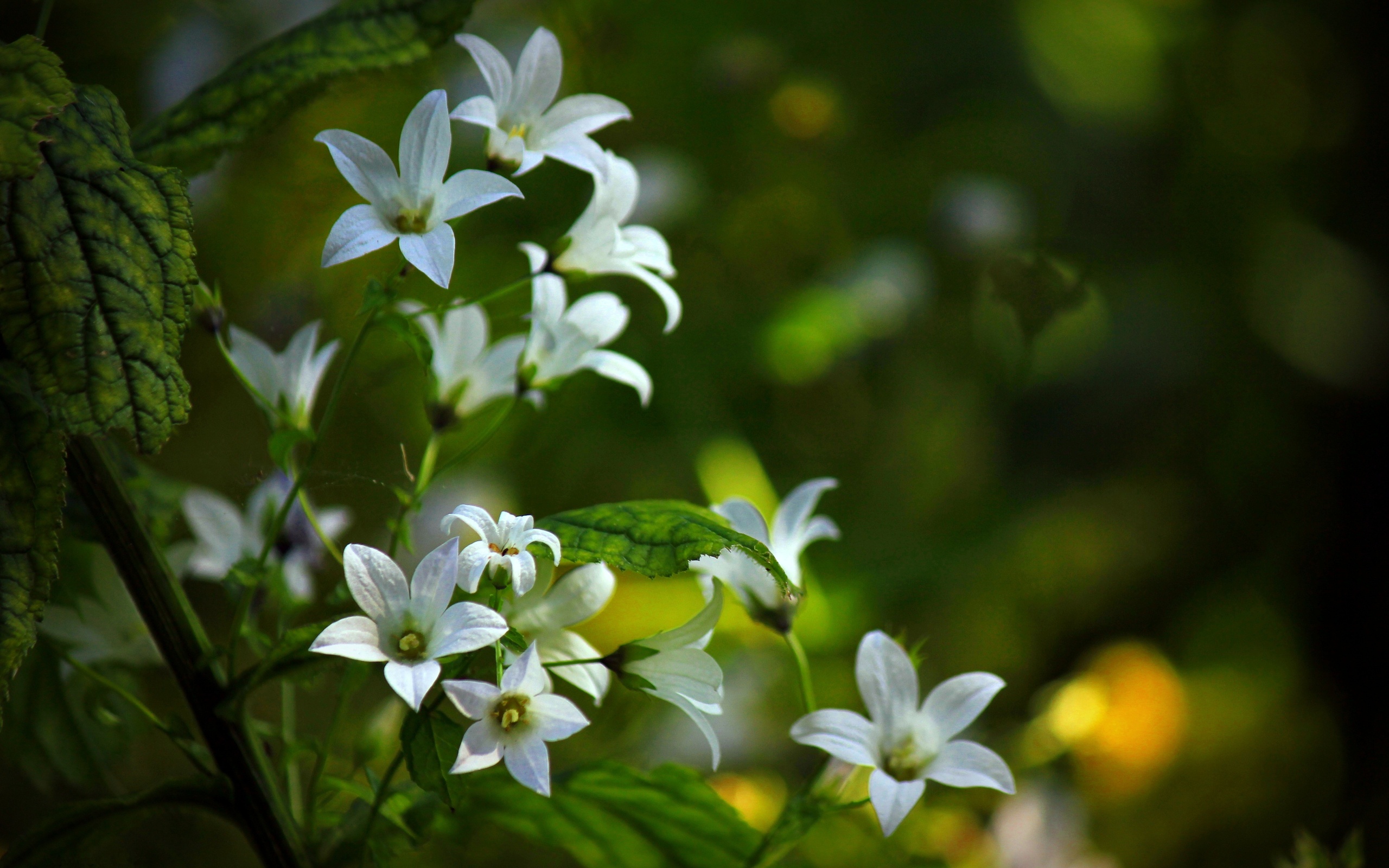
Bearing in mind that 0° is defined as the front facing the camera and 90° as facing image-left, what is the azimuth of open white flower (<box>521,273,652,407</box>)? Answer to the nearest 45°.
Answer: approximately 270°

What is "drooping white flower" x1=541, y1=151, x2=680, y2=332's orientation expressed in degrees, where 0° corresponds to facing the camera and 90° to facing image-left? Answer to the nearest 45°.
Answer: approximately 270°

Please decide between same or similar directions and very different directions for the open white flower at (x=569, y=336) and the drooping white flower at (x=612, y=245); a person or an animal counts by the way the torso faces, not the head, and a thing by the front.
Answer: same or similar directions

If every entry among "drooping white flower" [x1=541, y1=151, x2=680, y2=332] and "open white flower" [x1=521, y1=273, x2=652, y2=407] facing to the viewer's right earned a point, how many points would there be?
2
